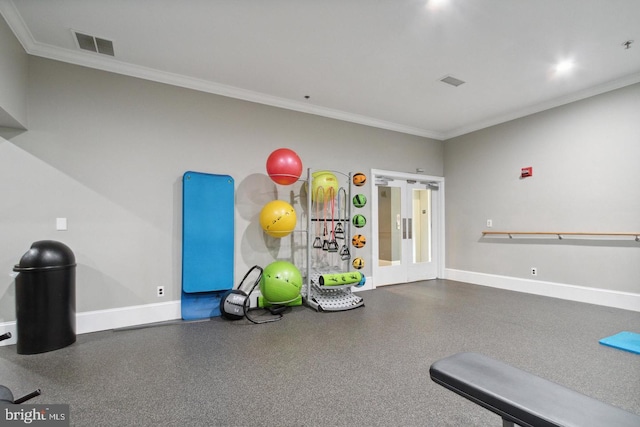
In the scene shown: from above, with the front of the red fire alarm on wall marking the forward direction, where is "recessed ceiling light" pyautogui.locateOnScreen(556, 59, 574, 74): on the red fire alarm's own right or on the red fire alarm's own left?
on the red fire alarm's own left

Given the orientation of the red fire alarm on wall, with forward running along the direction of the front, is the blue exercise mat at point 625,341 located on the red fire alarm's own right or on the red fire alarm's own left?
on the red fire alarm's own left

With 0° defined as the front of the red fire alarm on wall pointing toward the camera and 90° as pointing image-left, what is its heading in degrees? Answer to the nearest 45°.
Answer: approximately 45°

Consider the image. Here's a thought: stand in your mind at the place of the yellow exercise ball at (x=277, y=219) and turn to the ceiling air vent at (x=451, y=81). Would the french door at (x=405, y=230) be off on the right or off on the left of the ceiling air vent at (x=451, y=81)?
left

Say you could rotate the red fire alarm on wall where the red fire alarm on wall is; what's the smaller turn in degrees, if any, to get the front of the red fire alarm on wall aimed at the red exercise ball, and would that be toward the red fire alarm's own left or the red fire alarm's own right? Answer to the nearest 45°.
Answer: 0° — it already faces it

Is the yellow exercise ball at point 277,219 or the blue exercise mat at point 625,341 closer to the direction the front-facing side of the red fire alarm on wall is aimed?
the yellow exercise ball

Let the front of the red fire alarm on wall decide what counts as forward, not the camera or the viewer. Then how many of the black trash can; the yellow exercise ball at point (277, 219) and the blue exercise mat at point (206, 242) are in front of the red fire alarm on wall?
3

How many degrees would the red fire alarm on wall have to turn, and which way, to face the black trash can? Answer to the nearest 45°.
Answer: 0° — it already faces it

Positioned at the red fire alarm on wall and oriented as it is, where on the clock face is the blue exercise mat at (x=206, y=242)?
The blue exercise mat is roughly at 12 o'clock from the red fire alarm on wall.

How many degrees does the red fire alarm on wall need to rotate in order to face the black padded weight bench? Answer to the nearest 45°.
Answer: approximately 45° to its left

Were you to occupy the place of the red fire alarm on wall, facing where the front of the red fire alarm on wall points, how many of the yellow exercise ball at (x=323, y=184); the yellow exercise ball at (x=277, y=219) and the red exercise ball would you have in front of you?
3

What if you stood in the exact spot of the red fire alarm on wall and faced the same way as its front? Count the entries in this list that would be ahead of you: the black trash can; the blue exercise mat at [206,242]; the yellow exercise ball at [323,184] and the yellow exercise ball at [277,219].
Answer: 4

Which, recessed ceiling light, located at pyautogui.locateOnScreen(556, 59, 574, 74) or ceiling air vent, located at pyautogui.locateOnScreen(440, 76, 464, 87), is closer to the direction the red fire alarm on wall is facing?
the ceiling air vent
